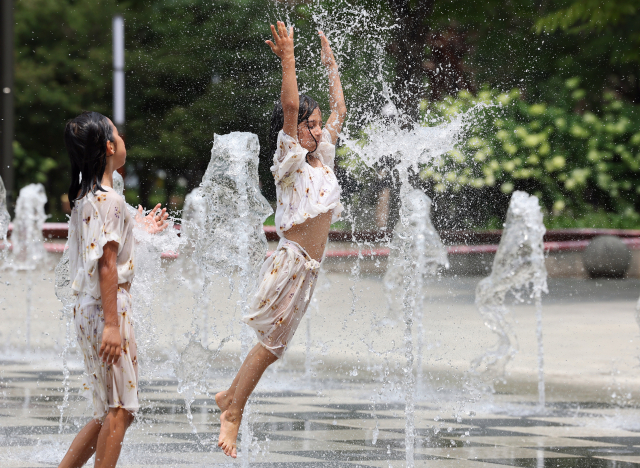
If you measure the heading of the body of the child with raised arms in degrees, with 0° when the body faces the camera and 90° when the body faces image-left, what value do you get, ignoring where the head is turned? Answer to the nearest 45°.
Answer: approximately 315°

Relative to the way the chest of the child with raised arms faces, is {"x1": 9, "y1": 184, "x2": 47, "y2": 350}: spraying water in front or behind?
behind

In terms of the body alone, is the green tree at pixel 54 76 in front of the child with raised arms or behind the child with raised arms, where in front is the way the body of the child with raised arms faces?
behind

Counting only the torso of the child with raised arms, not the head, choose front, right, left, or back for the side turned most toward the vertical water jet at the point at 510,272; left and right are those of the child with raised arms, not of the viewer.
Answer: left

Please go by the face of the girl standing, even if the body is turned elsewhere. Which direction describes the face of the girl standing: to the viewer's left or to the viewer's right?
to the viewer's right

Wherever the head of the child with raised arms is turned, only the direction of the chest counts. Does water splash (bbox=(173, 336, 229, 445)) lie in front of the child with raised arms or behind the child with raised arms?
behind

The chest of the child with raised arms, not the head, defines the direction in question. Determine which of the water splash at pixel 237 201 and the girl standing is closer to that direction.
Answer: the girl standing

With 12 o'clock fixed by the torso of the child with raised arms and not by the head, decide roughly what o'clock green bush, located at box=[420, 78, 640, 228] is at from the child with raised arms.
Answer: The green bush is roughly at 8 o'clock from the child with raised arms.

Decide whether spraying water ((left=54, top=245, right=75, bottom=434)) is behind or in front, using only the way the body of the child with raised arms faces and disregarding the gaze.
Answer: behind

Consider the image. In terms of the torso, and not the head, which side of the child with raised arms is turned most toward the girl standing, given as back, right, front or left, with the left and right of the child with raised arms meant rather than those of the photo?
right
